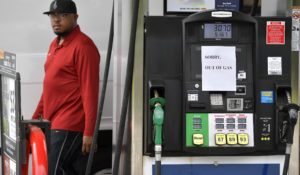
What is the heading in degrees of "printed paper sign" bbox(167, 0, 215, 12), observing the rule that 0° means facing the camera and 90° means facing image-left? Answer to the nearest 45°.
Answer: approximately 0°

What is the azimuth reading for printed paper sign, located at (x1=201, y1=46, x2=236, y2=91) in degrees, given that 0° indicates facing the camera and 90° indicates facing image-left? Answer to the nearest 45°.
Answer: approximately 0°

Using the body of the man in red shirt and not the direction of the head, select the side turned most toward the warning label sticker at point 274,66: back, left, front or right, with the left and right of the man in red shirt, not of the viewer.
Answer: left

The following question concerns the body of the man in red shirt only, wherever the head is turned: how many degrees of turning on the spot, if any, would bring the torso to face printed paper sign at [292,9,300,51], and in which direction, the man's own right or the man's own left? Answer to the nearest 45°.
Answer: approximately 90° to the man's own left

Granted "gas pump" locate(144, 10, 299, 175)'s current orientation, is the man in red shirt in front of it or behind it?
behind

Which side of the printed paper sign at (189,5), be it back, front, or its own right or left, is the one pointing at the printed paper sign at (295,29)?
left
